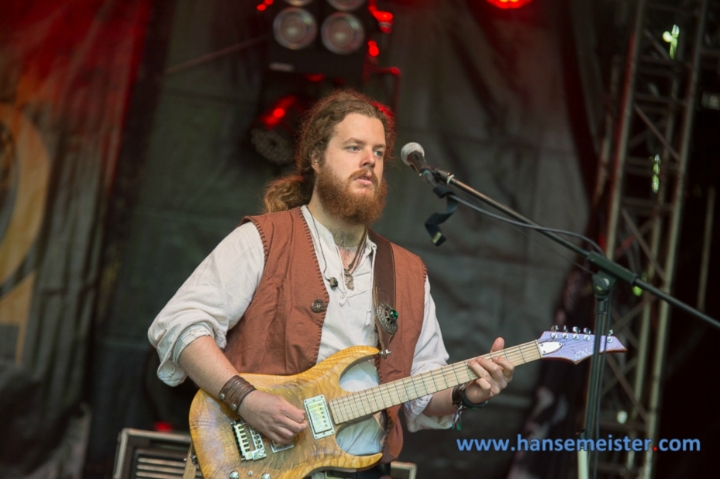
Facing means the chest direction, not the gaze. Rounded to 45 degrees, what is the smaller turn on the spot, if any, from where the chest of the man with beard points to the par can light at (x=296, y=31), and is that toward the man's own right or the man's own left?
approximately 135° to the man's own left

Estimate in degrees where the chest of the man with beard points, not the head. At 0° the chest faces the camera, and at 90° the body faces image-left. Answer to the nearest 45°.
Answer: approximately 315°

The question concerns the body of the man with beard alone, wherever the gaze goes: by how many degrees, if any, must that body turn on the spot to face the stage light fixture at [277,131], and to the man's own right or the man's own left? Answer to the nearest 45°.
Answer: approximately 135° to the man's own left

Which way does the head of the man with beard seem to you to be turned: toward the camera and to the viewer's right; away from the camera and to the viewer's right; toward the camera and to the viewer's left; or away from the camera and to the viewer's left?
toward the camera and to the viewer's right

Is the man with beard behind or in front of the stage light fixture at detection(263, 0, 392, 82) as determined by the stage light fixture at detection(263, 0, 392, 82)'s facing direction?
in front

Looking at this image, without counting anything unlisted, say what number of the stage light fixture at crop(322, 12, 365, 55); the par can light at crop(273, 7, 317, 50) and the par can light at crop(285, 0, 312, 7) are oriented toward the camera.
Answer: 3

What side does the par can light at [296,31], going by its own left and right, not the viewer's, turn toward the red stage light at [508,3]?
left

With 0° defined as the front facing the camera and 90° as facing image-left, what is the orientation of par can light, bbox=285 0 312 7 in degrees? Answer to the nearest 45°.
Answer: approximately 0°

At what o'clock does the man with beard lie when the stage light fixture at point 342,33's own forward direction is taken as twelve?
The man with beard is roughly at 12 o'clock from the stage light fixture.
